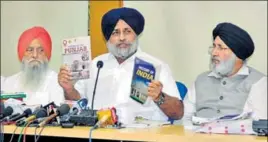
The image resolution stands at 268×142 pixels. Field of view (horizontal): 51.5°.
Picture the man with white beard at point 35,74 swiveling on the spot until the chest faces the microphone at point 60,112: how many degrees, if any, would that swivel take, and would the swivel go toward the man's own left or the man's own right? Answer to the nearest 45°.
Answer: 0° — they already face it

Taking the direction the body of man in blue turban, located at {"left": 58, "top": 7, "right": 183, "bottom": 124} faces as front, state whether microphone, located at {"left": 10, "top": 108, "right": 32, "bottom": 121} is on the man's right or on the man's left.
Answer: on the man's right

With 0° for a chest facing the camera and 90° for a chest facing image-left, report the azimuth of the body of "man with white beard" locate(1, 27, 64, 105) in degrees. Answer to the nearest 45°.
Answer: approximately 0°

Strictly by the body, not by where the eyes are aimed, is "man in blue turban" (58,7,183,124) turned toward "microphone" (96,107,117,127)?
yes

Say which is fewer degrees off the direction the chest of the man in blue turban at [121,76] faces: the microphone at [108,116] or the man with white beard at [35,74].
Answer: the microphone

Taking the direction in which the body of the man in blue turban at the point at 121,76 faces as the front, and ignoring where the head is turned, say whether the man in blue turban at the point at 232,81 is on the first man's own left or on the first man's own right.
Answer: on the first man's own left
